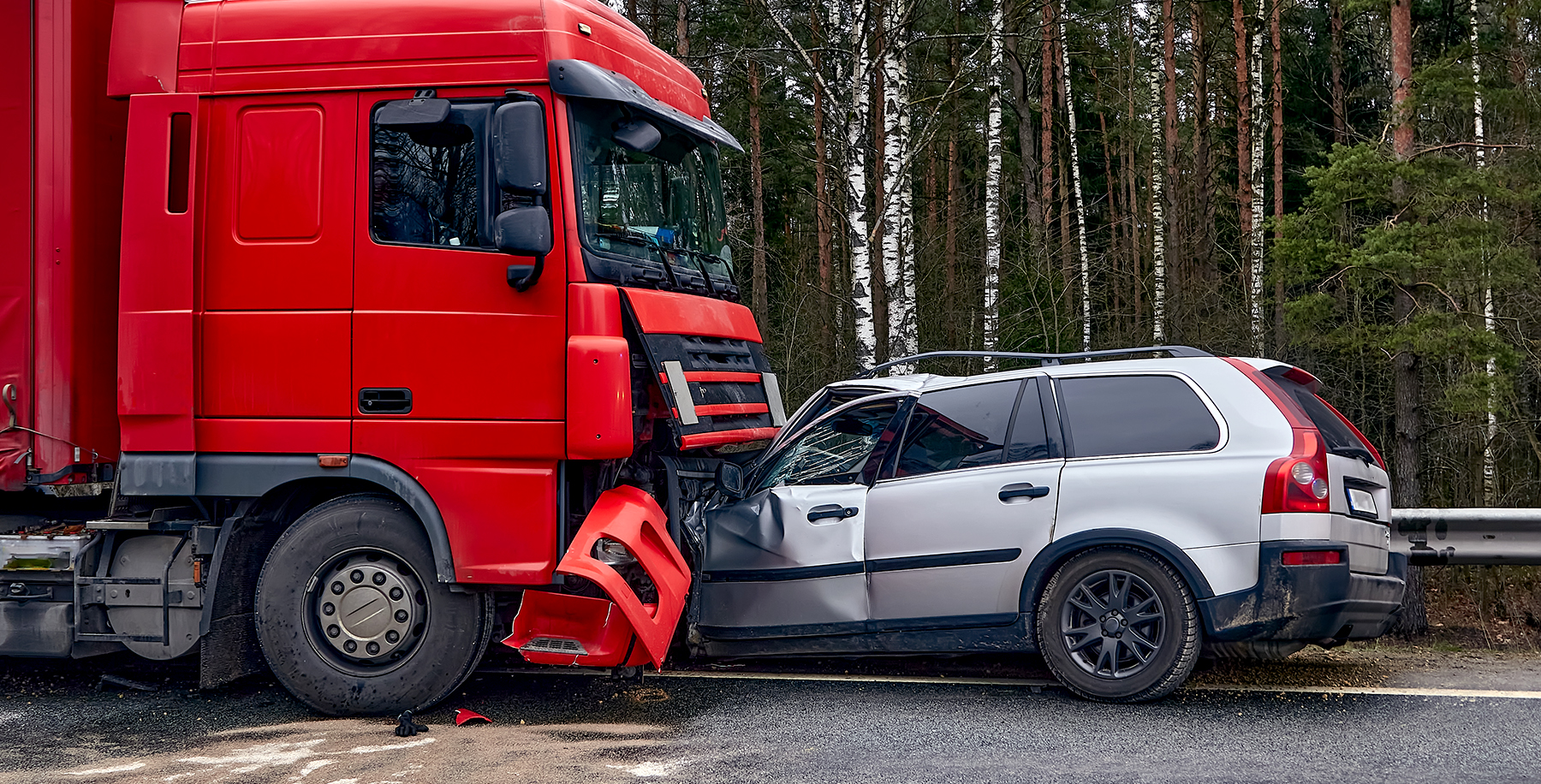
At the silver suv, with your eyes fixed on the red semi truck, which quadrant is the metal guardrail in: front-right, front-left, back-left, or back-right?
back-right

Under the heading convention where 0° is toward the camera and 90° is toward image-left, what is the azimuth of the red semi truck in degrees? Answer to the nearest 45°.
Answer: approximately 270°

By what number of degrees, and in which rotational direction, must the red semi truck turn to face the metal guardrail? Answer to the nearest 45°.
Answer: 0° — it already faces it

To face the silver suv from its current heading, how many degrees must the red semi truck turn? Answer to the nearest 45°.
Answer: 0° — it already faces it

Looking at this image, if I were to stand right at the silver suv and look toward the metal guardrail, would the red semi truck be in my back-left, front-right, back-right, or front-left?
back-left
